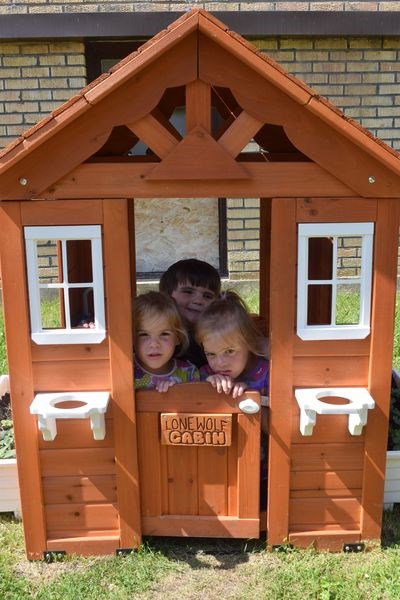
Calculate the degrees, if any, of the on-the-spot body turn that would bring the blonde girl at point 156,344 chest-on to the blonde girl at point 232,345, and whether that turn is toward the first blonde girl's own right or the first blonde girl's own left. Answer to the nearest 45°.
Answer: approximately 90° to the first blonde girl's own left

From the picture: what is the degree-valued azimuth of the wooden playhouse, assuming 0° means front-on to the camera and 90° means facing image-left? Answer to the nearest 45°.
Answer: approximately 0°

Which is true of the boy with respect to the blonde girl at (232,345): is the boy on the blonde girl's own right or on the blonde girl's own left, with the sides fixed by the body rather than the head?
on the blonde girl's own right

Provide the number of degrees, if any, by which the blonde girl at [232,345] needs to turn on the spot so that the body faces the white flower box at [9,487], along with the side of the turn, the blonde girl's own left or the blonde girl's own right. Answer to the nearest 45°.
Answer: approximately 45° to the blonde girl's own right
